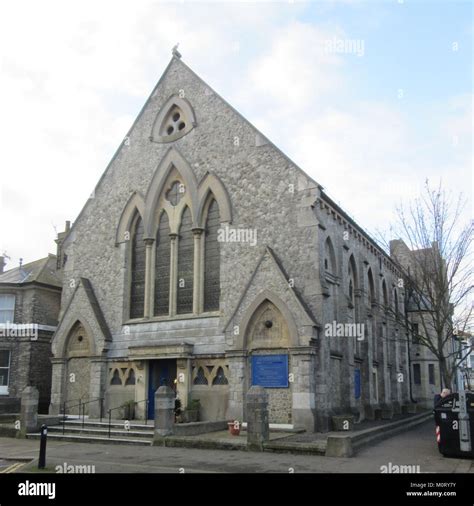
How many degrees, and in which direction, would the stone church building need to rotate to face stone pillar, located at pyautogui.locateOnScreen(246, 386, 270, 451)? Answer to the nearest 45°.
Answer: approximately 45° to its left

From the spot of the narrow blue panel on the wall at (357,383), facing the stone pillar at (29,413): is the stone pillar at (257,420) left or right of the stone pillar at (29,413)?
left

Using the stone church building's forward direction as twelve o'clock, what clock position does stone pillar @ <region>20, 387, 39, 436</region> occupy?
The stone pillar is roughly at 1 o'clock from the stone church building.

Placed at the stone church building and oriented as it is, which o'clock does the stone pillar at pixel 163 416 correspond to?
The stone pillar is roughly at 11 o'clock from the stone church building.

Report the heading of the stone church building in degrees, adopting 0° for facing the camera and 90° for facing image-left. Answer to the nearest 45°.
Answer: approximately 45°
